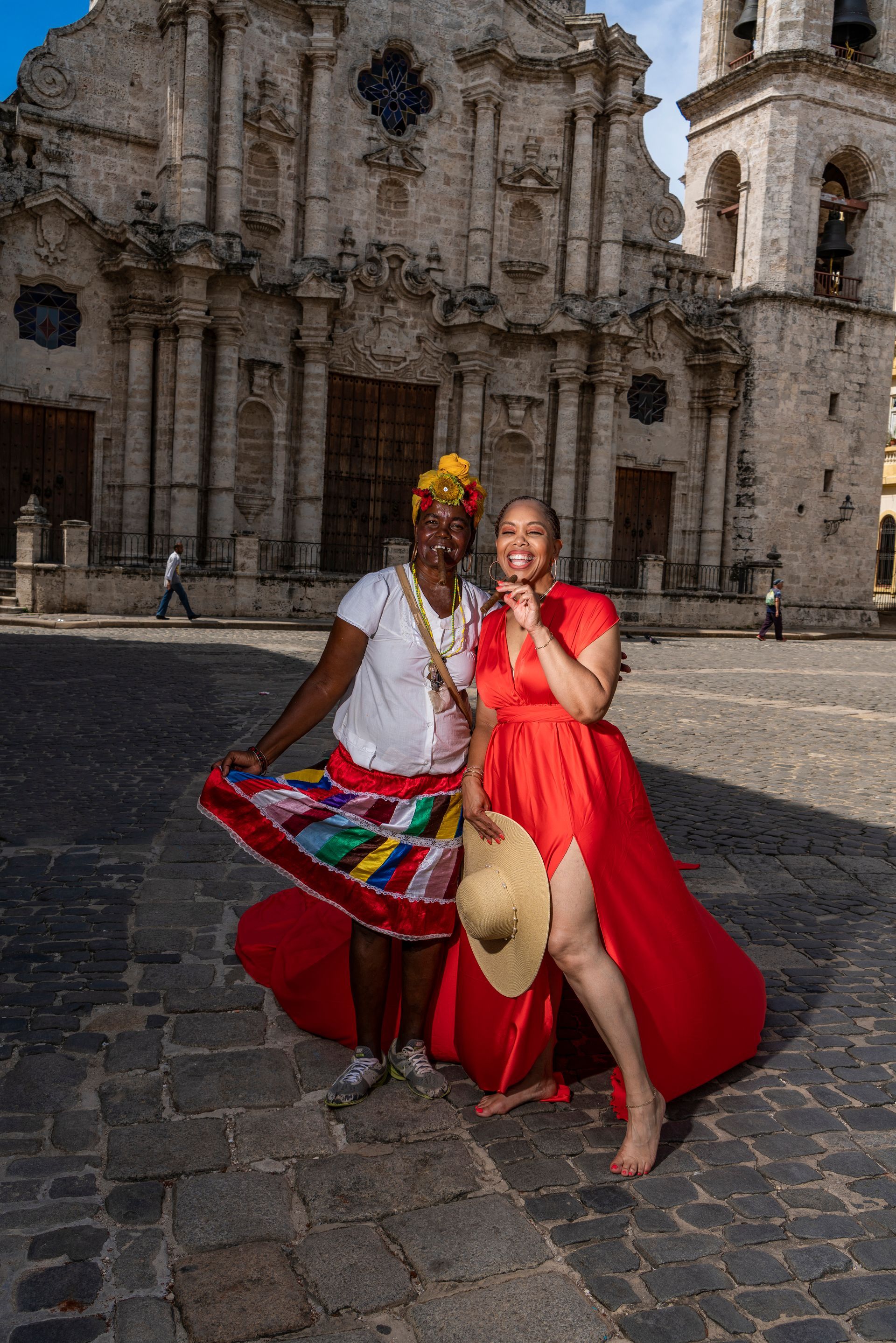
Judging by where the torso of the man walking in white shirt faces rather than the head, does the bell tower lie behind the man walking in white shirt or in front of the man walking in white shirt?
in front

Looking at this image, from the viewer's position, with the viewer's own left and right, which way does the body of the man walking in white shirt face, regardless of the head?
facing to the right of the viewer

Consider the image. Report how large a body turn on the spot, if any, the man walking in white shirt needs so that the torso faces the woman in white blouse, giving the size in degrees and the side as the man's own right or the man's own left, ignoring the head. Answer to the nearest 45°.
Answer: approximately 90° to the man's own right

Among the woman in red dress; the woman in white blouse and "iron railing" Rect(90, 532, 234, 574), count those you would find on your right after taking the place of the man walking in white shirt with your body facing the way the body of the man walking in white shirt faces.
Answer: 2
